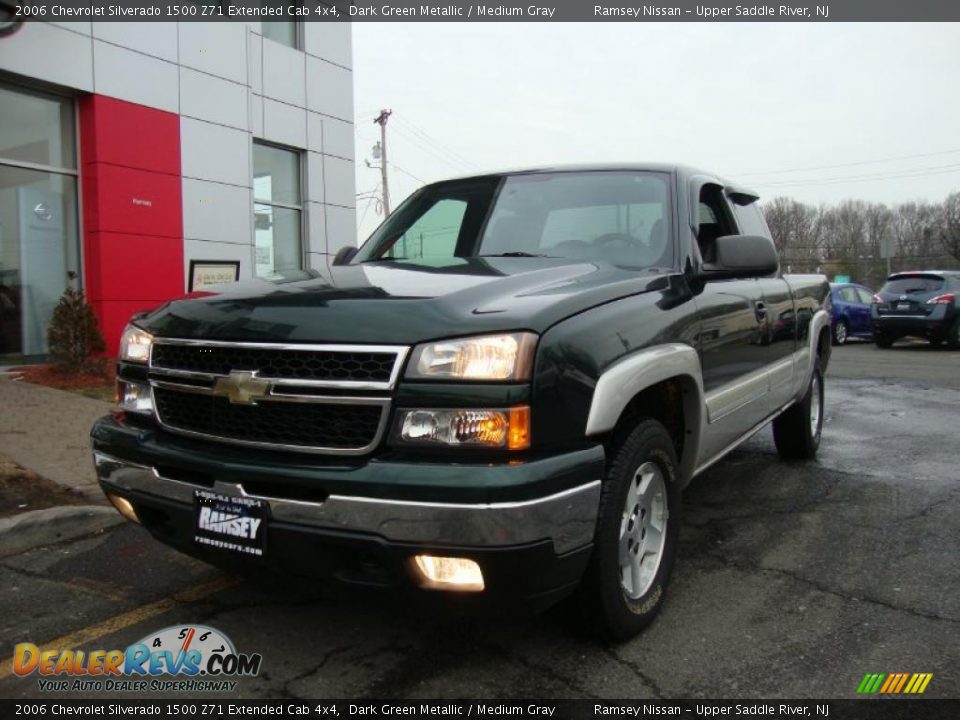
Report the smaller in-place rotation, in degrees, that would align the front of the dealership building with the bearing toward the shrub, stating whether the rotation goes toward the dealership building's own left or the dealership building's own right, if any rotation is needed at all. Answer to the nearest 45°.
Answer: approximately 45° to the dealership building's own right

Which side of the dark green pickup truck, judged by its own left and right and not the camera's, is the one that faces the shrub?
right

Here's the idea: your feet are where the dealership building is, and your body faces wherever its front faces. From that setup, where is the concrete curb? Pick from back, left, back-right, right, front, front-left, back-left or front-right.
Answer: front-right

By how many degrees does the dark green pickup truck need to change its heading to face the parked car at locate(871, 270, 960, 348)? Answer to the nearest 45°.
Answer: approximately 180°

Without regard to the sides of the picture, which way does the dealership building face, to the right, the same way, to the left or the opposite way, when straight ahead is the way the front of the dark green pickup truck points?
to the left

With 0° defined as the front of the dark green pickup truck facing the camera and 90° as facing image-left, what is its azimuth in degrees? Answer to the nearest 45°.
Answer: approximately 45°

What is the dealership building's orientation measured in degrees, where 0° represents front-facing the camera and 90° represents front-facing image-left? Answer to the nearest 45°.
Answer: approximately 315°
